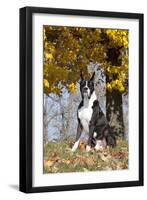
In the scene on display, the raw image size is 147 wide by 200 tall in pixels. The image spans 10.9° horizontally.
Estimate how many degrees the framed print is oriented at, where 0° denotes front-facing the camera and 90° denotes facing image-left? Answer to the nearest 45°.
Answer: approximately 315°
